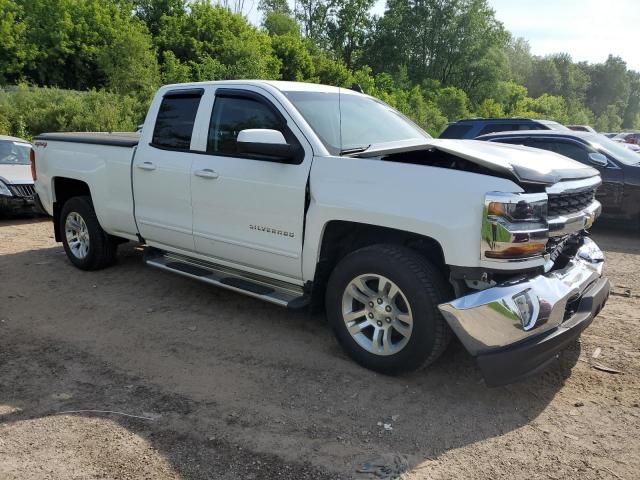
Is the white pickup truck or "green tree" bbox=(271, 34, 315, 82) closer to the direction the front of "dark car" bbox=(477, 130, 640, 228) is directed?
the white pickup truck

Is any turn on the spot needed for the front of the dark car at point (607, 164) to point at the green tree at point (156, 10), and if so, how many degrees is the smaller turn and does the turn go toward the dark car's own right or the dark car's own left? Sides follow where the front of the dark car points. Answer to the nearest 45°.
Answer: approximately 180°

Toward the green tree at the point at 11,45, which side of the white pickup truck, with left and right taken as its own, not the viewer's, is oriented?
back

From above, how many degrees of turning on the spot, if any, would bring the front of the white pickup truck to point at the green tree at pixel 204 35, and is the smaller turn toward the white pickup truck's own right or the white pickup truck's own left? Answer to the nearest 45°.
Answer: approximately 135° to the white pickup truck's own left

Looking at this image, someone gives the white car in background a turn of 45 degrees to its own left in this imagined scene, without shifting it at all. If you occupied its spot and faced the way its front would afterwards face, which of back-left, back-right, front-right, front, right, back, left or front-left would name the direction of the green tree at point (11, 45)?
left

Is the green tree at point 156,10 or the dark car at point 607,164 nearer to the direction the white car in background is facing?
the dark car

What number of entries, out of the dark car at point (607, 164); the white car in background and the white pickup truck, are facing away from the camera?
0

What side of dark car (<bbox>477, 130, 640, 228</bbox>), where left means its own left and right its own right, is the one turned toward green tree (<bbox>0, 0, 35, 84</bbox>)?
back

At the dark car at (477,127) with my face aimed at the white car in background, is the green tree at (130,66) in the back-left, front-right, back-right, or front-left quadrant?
front-right

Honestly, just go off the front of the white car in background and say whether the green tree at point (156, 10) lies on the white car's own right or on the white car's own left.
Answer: on the white car's own left

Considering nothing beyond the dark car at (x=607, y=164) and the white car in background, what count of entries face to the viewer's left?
0

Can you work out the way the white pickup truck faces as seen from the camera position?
facing the viewer and to the right of the viewer
